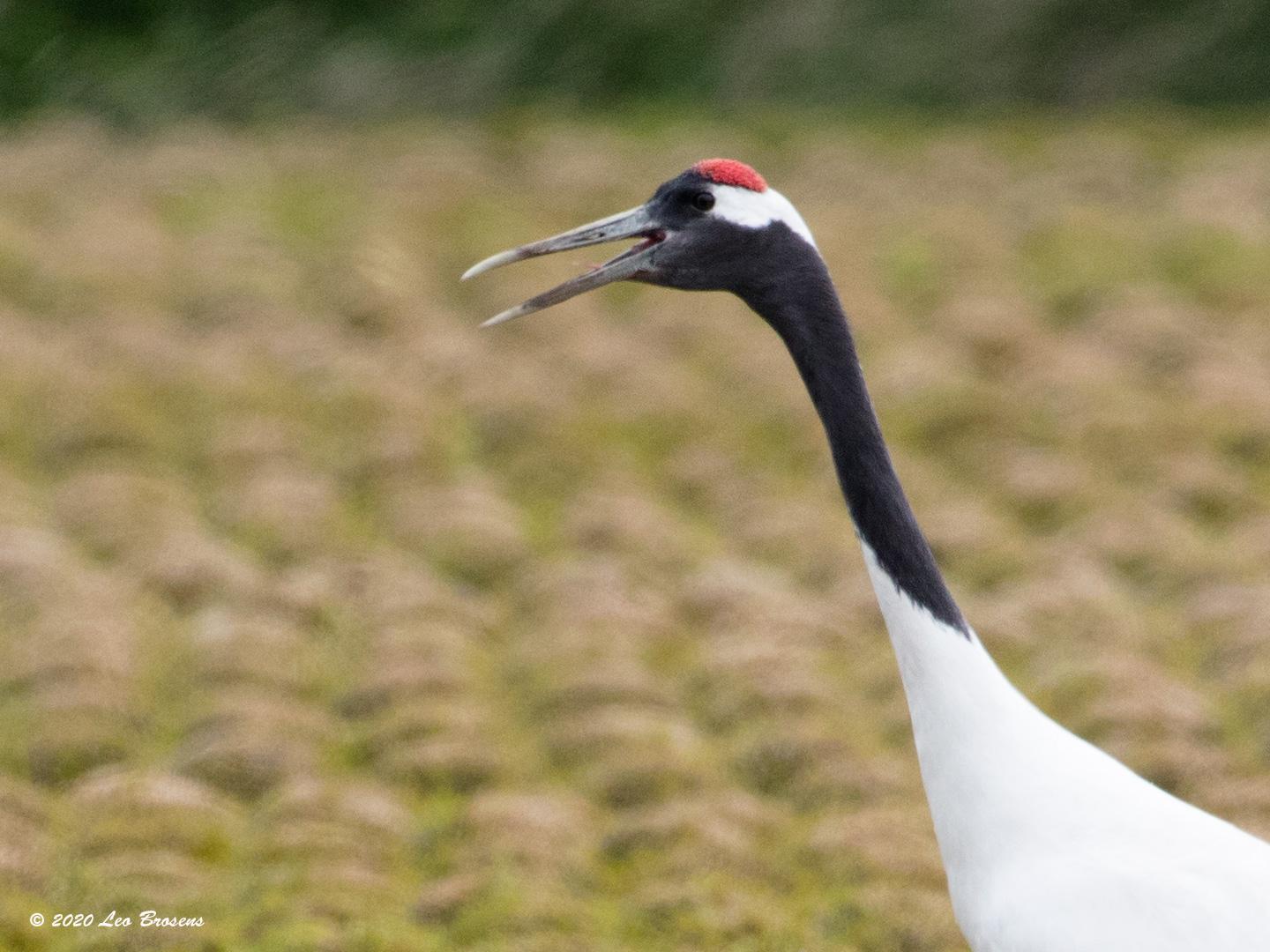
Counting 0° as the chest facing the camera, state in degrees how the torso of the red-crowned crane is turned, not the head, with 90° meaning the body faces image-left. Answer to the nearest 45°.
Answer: approximately 90°
